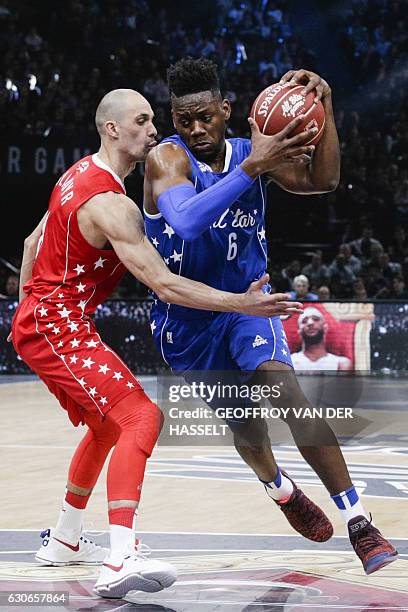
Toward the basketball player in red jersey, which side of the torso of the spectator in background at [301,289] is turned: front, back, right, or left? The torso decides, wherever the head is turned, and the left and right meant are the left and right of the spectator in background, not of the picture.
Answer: front

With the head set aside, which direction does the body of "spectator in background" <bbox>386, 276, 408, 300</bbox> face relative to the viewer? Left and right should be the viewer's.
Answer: facing the viewer

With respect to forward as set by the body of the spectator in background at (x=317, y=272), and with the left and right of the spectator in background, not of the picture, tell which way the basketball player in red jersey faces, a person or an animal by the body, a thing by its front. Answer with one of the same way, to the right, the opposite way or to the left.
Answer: to the left

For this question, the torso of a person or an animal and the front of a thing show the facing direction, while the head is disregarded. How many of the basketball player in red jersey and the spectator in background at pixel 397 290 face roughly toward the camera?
1

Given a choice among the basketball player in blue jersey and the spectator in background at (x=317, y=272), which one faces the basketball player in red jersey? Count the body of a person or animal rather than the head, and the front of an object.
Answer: the spectator in background

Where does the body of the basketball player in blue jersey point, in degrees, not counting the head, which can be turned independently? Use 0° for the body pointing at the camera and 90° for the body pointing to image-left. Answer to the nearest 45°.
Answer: approximately 315°

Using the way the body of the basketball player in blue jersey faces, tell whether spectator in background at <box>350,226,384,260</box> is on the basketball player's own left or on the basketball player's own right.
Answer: on the basketball player's own left

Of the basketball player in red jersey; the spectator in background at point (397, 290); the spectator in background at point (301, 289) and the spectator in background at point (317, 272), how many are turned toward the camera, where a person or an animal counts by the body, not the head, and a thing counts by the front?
3

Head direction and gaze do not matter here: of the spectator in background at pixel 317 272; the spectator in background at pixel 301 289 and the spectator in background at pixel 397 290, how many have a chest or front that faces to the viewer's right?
0

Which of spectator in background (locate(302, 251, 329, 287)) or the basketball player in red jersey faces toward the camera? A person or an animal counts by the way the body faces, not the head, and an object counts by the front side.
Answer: the spectator in background

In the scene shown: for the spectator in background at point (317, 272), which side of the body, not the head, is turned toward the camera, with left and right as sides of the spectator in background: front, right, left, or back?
front

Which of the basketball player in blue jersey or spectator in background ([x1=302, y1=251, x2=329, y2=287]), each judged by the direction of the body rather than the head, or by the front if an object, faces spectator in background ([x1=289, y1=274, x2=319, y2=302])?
spectator in background ([x1=302, y1=251, x2=329, y2=287])

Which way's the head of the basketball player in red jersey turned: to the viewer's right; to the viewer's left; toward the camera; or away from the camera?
to the viewer's right

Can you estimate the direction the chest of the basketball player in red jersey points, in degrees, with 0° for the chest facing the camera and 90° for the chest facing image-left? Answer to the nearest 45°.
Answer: approximately 270°

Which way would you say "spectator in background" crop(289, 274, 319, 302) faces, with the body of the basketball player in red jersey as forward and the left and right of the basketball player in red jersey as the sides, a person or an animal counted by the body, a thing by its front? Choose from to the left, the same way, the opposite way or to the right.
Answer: to the right

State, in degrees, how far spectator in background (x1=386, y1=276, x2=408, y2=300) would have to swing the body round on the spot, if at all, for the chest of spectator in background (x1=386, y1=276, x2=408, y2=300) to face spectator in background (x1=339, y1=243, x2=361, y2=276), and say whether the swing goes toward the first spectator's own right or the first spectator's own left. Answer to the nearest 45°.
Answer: approximately 135° to the first spectator's own right

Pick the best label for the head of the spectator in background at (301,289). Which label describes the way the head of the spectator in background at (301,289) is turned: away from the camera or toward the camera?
toward the camera
